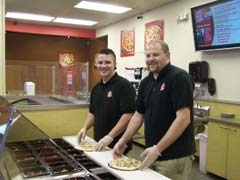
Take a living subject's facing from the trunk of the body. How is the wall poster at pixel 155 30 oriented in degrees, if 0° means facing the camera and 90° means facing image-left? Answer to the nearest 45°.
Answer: approximately 45°

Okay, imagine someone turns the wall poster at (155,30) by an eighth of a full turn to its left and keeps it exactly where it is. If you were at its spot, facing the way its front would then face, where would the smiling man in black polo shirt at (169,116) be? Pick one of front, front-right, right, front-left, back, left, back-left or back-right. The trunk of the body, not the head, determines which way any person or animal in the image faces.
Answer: front

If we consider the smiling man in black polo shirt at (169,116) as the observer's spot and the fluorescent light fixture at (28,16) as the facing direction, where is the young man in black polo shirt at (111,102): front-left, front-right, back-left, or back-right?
front-left

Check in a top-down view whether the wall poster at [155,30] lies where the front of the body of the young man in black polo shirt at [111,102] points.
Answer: no

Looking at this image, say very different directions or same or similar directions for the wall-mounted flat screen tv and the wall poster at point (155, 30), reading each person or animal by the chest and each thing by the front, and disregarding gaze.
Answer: same or similar directions

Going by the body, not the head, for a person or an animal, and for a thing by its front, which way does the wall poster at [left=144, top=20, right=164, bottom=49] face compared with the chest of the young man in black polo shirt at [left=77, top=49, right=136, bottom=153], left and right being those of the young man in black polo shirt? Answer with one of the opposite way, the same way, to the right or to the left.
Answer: the same way

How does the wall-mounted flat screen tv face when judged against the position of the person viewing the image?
facing the viewer and to the left of the viewer

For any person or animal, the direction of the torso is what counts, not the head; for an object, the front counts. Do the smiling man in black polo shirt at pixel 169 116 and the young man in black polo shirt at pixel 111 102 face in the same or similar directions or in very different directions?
same or similar directions

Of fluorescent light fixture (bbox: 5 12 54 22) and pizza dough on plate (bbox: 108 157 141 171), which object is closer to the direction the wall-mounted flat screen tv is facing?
the pizza dough on plate

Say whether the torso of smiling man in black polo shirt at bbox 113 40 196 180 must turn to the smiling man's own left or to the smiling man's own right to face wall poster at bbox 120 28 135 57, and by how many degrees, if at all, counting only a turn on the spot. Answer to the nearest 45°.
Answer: approximately 135° to the smiling man's own right

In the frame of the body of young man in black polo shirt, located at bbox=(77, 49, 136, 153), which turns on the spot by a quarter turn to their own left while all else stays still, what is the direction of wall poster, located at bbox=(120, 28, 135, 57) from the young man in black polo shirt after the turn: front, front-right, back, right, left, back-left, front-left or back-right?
back-left

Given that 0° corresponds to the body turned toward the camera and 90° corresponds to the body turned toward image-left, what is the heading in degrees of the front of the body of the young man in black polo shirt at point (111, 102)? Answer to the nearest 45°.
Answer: approximately 45°
